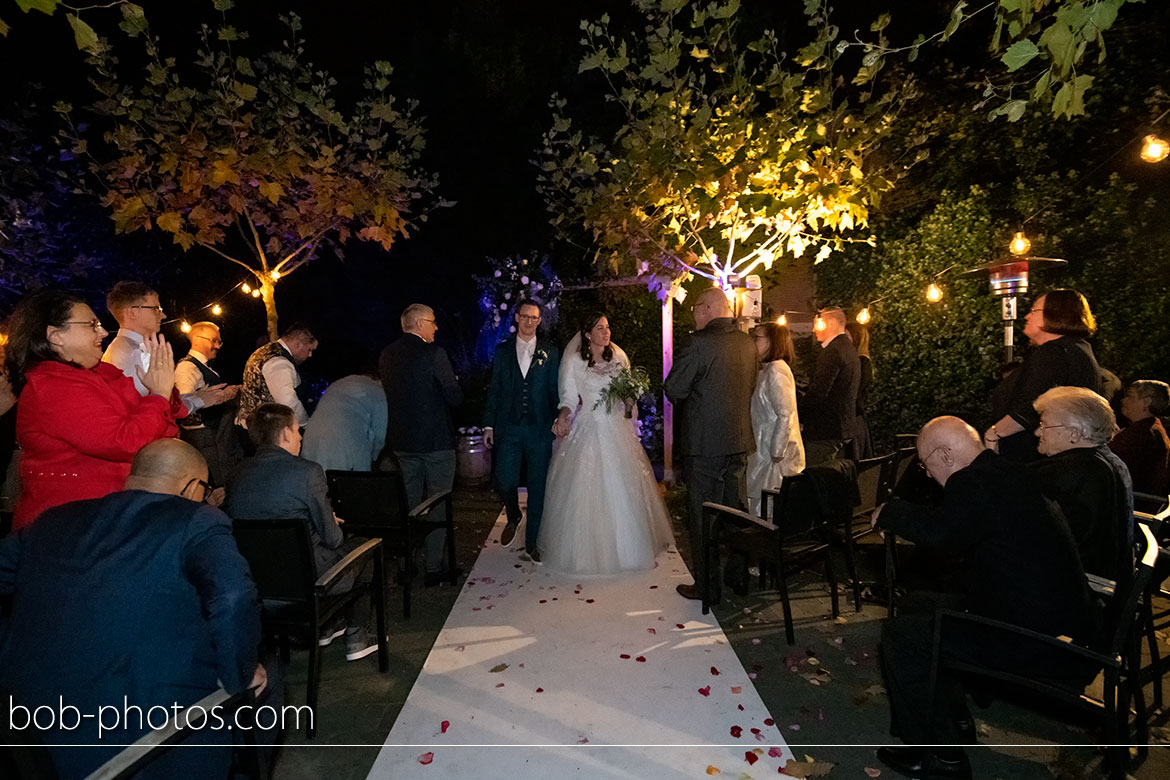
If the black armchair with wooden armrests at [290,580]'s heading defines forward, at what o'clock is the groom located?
The groom is roughly at 12 o'clock from the black armchair with wooden armrests.

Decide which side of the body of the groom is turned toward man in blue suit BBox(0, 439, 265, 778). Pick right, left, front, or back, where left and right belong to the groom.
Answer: front

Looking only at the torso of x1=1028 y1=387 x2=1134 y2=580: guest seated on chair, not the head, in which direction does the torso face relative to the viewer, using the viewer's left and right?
facing to the left of the viewer

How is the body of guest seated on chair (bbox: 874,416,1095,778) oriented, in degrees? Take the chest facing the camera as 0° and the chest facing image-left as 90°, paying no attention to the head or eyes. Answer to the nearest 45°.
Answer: approximately 90°

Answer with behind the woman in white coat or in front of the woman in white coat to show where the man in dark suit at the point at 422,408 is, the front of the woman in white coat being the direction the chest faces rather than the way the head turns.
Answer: in front

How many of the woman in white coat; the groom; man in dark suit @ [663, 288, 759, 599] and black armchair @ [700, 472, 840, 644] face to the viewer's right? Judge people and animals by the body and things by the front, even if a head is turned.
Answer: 0

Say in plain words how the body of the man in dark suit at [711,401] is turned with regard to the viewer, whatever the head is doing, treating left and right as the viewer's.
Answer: facing away from the viewer and to the left of the viewer

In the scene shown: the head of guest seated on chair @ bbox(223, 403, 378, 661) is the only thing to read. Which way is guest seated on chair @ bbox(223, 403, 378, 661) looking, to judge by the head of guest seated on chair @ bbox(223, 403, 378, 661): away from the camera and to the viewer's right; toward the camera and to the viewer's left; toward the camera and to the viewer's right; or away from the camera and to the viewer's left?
away from the camera and to the viewer's right

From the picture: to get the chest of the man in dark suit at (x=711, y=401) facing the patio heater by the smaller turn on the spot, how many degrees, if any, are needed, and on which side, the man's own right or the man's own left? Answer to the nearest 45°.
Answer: approximately 90° to the man's own right
